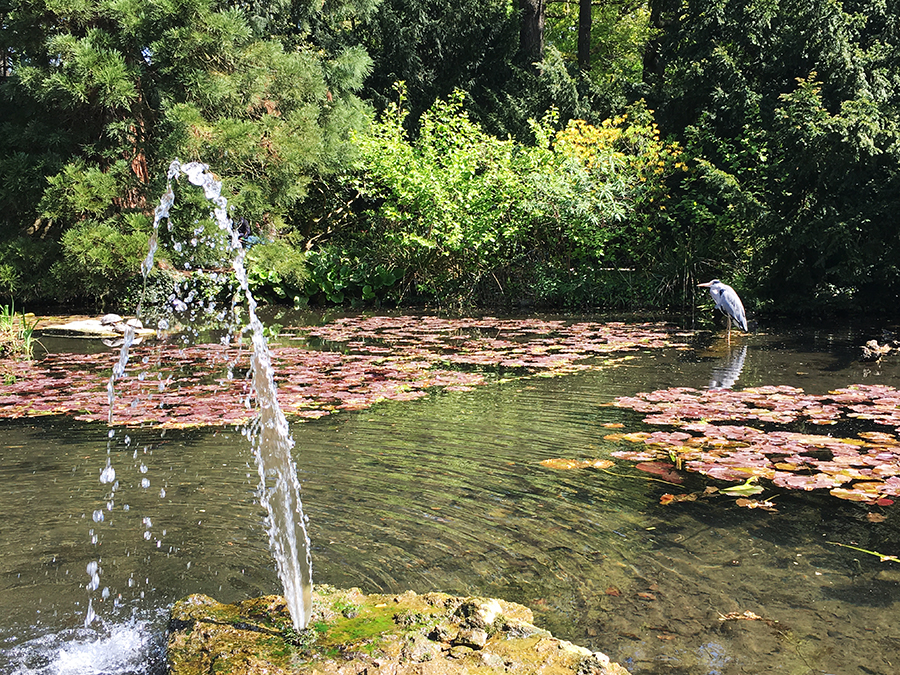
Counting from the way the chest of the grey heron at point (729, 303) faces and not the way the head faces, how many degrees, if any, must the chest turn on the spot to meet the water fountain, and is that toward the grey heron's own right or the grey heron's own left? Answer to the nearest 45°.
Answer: approximately 90° to the grey heron's own left

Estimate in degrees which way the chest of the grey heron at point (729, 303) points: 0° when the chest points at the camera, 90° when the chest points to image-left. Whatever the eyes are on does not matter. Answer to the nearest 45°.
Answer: approximately 90°

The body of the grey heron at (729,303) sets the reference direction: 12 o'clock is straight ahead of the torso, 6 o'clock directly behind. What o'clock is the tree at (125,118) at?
The tree is roughly at 12 o'clock from the grey heron.

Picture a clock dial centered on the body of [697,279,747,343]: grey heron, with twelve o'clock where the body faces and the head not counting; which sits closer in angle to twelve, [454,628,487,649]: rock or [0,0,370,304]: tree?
the tree

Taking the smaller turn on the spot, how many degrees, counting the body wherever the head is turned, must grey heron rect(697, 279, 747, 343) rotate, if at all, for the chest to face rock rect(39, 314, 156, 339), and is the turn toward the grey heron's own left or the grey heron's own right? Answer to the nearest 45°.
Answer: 0° — it already faces it

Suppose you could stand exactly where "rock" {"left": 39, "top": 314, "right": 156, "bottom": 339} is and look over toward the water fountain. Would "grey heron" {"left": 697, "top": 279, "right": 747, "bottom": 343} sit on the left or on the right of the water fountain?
left

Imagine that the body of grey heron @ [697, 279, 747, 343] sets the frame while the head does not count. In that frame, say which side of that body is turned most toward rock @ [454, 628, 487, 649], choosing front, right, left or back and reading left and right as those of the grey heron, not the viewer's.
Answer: left

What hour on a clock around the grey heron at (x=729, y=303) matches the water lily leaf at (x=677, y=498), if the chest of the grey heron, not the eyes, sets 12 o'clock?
The water lily leaf is roughly at 9 o'clock from the grey heron.

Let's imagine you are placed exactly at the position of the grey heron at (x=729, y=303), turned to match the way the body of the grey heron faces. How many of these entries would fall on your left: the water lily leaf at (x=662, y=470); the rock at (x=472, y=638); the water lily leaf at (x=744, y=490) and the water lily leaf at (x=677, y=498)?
4

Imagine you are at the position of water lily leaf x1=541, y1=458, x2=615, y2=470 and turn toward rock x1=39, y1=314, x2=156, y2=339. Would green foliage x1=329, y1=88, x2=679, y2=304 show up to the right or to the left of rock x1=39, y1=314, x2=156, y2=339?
right

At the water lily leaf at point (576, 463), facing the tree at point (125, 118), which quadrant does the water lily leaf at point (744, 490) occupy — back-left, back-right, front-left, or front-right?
back-right

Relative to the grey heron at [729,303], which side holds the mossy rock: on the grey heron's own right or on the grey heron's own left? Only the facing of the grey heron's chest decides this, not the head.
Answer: on the grey heron's own left

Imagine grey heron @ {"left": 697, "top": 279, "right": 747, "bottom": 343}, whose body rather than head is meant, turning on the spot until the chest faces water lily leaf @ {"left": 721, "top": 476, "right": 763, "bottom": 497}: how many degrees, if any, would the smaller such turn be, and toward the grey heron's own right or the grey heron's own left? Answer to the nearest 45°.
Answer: approximately 90° to the grey heron's own left
